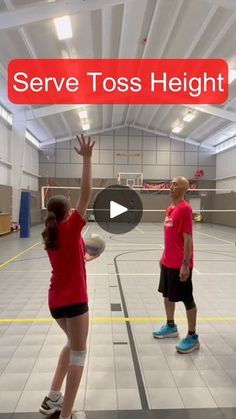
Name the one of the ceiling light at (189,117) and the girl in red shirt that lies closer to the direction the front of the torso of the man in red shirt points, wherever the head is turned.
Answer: the girl in red shirt

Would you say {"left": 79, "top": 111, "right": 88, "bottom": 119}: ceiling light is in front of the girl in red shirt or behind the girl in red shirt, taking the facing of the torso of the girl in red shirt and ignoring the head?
in front

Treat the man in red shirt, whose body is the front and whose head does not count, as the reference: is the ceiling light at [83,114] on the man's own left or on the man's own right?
on the man's own right

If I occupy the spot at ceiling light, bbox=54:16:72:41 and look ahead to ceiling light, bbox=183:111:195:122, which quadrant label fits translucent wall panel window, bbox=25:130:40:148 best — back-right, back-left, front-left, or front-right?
front-left

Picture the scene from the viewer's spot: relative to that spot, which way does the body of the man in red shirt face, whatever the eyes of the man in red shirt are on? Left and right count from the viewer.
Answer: facing the viewer and to the left of the viewer

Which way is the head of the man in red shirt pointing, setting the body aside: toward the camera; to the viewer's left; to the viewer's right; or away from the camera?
to the viewer's left

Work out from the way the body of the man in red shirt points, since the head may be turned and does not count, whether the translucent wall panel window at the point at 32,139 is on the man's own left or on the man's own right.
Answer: on the man's own right

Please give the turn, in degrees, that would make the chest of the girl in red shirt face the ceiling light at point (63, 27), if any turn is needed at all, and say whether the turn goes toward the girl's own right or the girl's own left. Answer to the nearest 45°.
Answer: approximately 45° to the girl's own left

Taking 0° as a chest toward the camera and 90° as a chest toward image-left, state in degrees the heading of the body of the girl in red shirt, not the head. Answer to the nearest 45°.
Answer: approximately 225°

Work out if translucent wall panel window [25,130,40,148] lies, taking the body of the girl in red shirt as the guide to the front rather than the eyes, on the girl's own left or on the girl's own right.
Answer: on the girl's own left

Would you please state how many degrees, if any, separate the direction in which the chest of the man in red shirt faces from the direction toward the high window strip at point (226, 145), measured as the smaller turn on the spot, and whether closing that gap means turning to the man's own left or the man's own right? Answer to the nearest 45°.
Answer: approximately 135° to the man's own right
